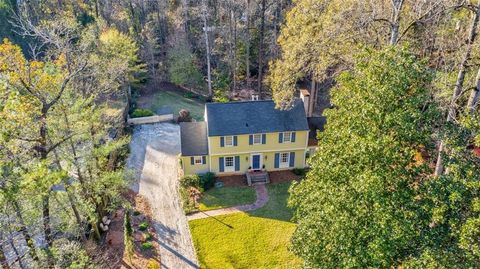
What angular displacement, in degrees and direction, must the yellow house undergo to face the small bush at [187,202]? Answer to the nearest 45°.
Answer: approximately 45° to its right

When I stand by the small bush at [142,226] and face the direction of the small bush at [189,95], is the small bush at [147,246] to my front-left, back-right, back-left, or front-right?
back-right

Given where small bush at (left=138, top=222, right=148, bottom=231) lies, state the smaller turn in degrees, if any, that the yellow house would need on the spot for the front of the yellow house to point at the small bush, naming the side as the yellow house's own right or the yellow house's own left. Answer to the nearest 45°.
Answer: approximately 45° to the yellow house's own right

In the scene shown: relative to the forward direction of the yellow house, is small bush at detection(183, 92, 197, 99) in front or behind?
behind

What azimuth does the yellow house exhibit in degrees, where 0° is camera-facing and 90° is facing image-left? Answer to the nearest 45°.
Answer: approximately 0°

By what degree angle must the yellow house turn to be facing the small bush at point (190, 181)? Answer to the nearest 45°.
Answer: approximately 90° to its right
